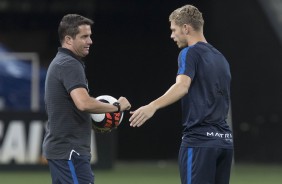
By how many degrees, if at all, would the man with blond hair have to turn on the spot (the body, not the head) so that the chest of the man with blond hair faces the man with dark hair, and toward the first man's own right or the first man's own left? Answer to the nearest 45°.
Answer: approximately 45° to the first man's own left

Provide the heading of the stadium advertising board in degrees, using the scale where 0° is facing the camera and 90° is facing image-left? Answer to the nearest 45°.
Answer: approximately 0°

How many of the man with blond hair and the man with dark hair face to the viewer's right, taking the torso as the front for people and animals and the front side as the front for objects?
1

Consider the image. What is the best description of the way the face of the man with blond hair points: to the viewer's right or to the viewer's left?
to the viewer's left

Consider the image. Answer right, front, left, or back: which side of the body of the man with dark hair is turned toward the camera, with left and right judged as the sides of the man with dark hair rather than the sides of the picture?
right

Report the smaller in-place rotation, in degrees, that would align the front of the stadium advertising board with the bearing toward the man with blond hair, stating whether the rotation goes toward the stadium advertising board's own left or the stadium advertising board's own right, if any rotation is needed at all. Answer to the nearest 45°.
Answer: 0° — it already faces them

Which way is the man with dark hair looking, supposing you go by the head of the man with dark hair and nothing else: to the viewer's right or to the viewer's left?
to the viewer's right

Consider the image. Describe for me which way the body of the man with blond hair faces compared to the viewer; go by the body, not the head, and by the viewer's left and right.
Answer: facing away from the viewer and to the left of the viewer
